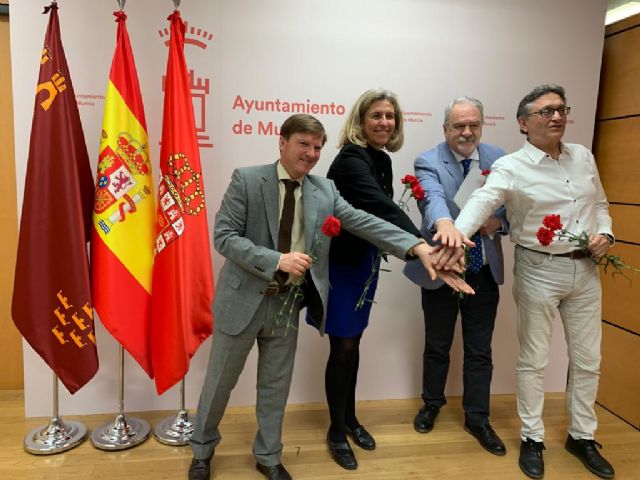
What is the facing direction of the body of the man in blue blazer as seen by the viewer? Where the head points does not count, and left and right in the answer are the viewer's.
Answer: facing the viewer

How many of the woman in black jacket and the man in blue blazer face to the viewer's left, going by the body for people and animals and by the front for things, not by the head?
0

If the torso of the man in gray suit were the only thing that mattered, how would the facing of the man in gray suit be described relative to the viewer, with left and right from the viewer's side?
facing the viewer and to the right of the viewer

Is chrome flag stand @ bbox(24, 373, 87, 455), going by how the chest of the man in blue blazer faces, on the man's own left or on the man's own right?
on the man's own right

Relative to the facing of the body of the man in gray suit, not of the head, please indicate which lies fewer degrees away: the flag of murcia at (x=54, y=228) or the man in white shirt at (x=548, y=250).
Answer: the man in white shirt

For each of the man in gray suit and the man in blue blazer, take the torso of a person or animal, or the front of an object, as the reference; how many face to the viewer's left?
0

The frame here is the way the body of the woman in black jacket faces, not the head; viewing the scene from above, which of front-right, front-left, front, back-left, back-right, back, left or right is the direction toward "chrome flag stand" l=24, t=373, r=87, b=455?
back-right

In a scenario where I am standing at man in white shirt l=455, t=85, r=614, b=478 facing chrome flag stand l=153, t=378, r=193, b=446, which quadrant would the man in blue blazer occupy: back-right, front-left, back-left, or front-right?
front-right

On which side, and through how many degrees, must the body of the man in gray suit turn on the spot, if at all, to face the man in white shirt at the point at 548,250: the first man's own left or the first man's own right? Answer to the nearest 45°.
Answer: approximately 45° to the first man's own left

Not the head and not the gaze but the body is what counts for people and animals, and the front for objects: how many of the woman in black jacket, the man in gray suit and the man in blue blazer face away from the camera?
0

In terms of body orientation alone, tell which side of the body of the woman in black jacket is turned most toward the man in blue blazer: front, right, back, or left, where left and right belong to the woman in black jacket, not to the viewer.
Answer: left
